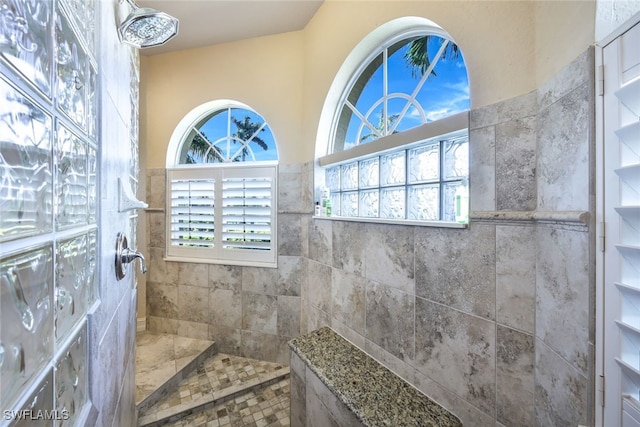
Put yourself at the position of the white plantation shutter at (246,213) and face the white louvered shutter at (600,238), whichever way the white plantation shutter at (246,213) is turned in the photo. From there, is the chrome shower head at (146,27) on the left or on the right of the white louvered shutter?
right

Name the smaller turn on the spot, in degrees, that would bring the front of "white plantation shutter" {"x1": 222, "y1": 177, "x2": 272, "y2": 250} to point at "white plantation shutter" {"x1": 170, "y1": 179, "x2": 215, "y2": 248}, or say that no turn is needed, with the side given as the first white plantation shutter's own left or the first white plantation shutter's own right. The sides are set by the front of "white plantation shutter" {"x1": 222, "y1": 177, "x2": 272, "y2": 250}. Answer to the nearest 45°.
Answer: approximately 135° to the first white plantation shutter's own right

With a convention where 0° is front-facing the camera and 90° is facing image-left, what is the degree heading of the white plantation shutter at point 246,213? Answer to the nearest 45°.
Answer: approximately 0°

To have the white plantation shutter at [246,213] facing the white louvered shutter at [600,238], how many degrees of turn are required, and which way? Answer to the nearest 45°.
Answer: approximately 45° to its left

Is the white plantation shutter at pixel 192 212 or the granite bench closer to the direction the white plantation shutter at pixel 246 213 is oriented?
the granite bench

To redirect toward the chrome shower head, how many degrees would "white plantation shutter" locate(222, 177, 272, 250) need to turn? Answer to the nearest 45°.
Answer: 0° — it already faces it

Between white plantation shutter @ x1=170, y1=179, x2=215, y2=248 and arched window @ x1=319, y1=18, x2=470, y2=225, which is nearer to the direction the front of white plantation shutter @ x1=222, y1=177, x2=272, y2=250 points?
the arched window
